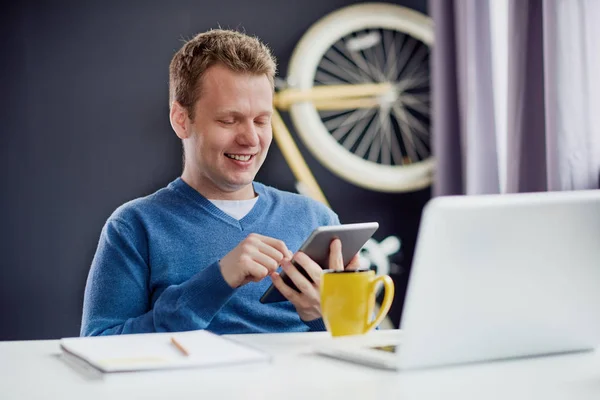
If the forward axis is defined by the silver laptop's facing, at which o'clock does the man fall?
The man is roughly at 12 o'clock from the silver laptop.

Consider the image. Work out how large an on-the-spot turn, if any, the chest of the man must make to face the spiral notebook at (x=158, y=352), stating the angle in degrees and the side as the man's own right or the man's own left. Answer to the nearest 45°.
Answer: approximately 45° to the man's own right

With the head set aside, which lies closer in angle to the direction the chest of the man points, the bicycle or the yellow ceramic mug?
the yellow ceramic mug

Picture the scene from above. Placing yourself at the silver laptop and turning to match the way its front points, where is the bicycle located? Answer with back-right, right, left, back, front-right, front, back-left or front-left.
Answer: front-right

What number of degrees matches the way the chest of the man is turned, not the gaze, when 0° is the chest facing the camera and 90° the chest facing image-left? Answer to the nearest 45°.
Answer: approximately 315°

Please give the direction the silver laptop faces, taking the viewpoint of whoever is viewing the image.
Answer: facing away from the viewer and to the left of the viewer

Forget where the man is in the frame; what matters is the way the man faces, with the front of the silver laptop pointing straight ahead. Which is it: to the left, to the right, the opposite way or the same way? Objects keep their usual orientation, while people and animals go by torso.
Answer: the opposite way

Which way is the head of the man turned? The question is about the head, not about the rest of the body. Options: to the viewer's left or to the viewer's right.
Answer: to the viewer's right
